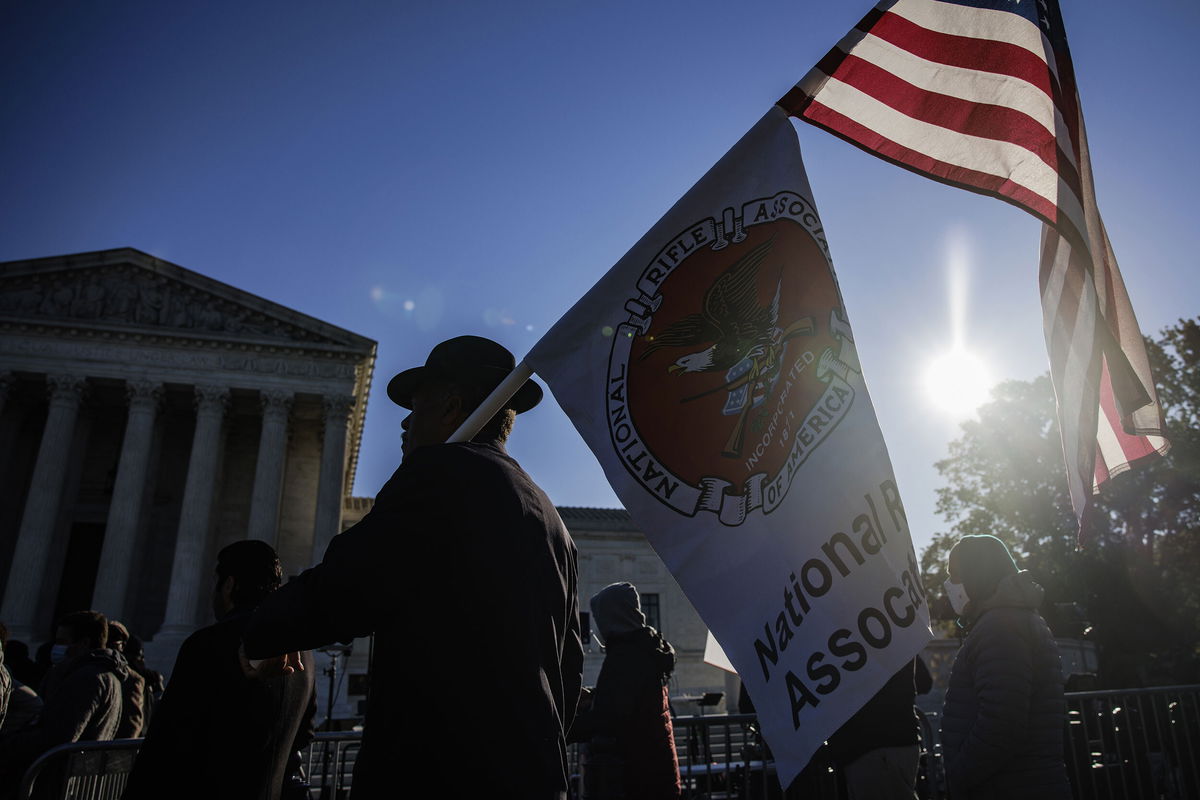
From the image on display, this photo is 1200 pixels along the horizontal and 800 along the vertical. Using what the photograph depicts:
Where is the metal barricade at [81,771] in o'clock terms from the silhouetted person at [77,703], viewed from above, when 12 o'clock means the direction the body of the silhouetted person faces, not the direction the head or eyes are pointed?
The metal barricade is roughly at 9 o'clock from the silhouetted person.

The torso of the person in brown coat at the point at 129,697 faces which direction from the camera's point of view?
to the viewer's left

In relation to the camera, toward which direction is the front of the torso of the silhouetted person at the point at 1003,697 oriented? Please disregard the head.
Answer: to the viewer's left

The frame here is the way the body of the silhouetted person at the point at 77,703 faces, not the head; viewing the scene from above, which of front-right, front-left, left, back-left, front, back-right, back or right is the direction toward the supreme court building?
right

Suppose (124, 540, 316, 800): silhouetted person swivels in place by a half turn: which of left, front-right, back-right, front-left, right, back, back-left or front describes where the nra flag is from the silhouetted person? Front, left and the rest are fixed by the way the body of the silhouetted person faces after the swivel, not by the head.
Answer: front

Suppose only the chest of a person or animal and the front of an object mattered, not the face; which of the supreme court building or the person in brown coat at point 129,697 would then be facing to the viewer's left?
the person in brown coat

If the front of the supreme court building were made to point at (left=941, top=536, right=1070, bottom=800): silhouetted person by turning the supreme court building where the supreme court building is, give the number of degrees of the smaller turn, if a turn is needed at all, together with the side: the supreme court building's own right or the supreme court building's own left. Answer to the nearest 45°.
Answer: approximately 45° to the supreme court building's own right

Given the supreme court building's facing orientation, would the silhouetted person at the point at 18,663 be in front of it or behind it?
in front

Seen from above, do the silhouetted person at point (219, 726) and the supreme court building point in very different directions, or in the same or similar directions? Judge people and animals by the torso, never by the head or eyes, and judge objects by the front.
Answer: very different directions

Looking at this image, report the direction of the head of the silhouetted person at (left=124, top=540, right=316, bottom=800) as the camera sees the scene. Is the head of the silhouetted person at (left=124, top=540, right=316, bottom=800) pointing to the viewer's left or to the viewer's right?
to the viewer's left

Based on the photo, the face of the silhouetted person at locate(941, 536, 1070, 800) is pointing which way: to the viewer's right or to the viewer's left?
to the viewer's left
